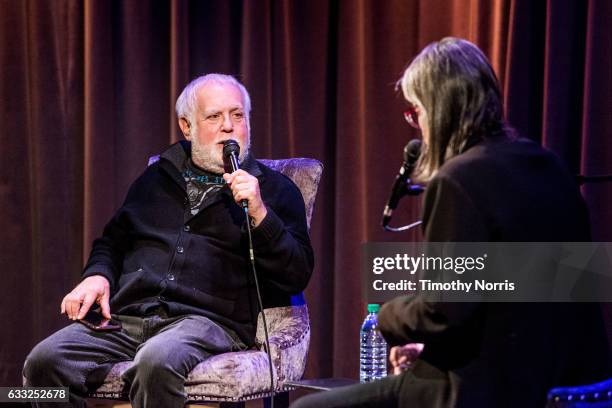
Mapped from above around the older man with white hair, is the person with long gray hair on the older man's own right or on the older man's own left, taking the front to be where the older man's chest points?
on the older man's own left

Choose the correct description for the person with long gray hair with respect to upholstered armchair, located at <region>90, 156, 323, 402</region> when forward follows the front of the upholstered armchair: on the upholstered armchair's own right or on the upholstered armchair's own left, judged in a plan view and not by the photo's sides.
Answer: on the upholstered armchair's own left

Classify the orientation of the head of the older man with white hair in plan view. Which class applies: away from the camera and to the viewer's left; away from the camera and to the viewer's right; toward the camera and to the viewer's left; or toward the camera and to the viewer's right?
toward the camera and to the viewer's right
